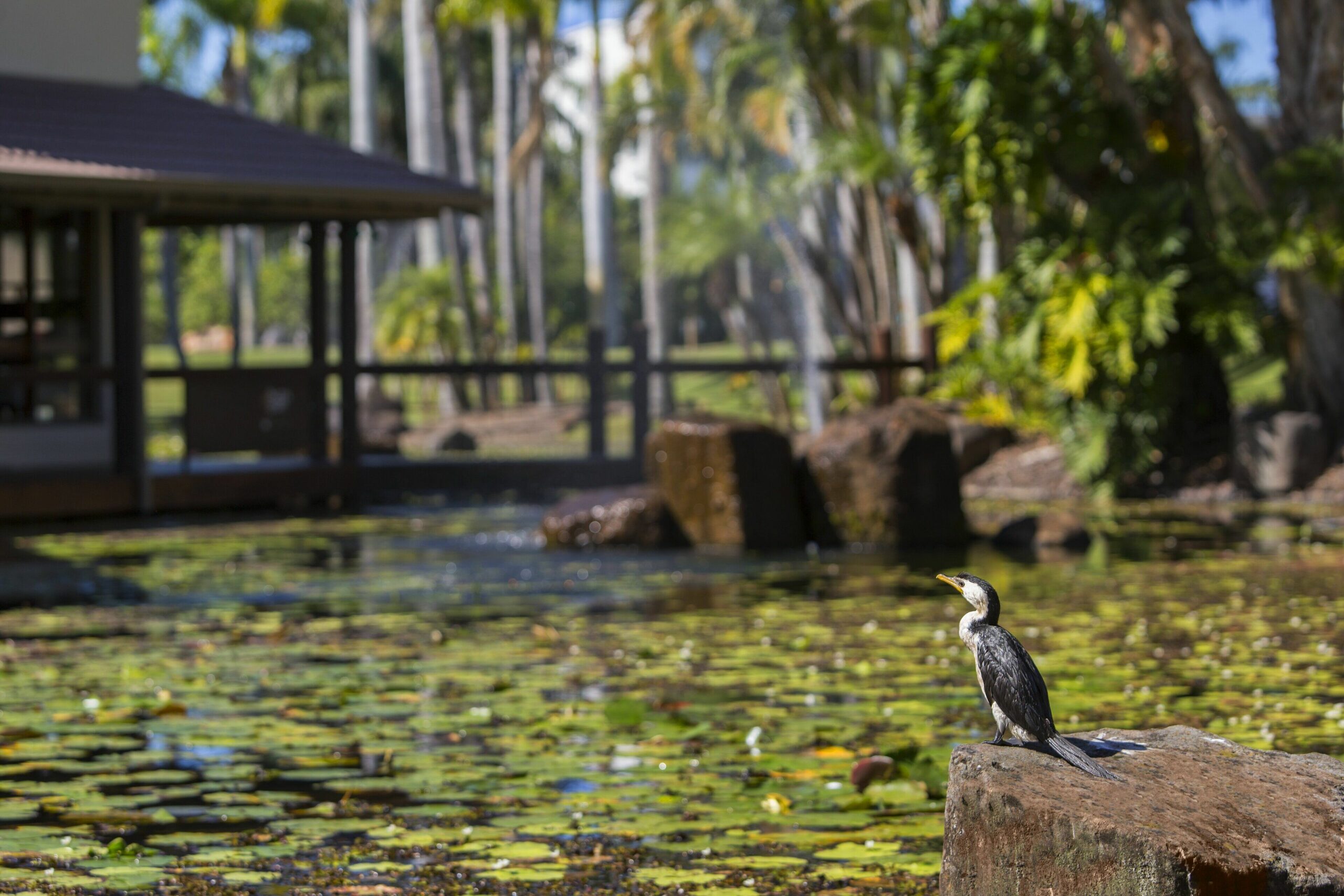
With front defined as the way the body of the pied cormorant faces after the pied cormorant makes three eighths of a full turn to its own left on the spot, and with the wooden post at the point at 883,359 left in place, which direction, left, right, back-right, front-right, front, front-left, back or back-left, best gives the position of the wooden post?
back-left

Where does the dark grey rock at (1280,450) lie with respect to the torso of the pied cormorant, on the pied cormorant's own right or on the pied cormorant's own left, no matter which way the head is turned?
on the pied cormorant's own right

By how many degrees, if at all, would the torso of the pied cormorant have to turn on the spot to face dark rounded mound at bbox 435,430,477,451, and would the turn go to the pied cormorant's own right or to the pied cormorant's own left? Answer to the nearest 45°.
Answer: approximately 90° to the pied cormorant's own right

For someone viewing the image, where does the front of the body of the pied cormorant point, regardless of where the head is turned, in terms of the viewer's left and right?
facing to the left of the viewer

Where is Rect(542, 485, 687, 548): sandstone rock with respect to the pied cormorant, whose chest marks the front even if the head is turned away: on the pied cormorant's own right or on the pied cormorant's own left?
on the pied cormorant's own right

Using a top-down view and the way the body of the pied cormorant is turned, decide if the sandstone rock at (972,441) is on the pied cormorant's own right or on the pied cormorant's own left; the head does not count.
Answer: on the pied cormorant's own right

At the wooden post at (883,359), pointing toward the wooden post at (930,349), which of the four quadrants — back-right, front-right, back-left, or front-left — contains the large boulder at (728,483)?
back-right

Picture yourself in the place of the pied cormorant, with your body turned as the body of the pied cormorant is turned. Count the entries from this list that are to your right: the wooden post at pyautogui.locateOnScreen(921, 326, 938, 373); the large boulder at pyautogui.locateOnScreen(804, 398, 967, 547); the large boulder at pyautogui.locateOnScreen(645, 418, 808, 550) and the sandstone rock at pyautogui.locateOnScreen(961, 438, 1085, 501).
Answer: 4

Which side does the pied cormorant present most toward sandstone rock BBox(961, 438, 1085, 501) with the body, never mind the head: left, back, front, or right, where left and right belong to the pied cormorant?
right

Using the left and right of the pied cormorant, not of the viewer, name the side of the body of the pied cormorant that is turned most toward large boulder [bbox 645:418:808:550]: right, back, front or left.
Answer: right

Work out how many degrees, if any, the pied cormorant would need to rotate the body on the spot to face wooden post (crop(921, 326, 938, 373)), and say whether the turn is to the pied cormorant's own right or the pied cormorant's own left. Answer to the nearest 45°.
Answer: approximately 90° to the pied cormorant's own right

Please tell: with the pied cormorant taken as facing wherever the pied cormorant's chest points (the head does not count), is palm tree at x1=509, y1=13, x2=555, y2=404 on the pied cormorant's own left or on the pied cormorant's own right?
on the pied cormorant's own right
